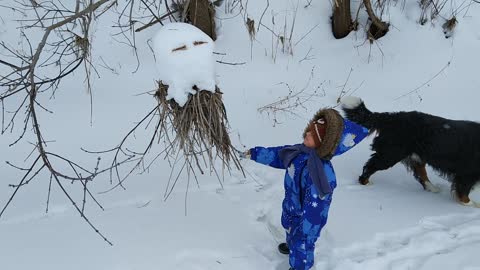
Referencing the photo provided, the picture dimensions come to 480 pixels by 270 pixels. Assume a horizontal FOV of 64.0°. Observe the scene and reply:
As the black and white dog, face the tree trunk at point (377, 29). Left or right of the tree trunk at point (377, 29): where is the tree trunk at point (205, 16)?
left

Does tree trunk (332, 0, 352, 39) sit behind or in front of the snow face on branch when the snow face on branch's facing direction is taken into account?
behind

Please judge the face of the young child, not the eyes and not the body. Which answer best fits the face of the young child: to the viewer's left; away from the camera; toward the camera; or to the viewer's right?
to the viewer's left

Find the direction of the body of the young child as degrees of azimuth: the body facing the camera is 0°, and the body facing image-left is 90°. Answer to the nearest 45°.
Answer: approximately 45°

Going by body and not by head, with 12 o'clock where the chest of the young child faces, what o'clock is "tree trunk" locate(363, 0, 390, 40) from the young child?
The tree trunk is roughly at 5 o'clock from the young child.

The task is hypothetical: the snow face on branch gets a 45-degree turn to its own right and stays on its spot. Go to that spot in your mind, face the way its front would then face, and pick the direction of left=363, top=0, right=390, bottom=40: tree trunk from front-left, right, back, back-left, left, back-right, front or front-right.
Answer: back
